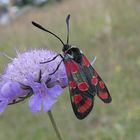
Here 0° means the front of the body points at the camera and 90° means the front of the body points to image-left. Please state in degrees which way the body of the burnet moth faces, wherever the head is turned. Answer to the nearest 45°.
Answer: approximately 135°
